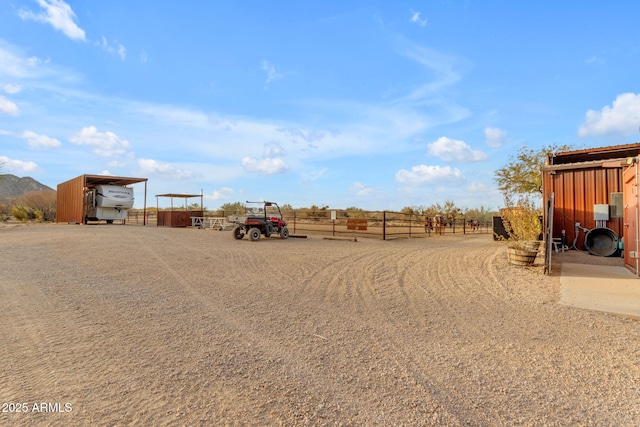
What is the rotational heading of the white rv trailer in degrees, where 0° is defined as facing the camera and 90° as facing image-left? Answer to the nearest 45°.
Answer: approximately 315°

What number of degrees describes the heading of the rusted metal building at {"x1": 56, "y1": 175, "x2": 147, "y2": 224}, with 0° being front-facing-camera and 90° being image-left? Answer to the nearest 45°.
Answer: approximately 315°

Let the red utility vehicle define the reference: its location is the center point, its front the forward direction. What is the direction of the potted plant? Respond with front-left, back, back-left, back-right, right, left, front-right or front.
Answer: right

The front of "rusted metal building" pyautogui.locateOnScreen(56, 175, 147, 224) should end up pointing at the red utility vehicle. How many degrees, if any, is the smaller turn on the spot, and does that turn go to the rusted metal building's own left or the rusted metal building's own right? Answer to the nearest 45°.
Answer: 0° — it already faces it

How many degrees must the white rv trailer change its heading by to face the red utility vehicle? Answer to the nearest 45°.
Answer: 0° — it already faces it

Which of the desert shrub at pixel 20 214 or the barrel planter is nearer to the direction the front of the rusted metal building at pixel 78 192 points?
the barrel planter
